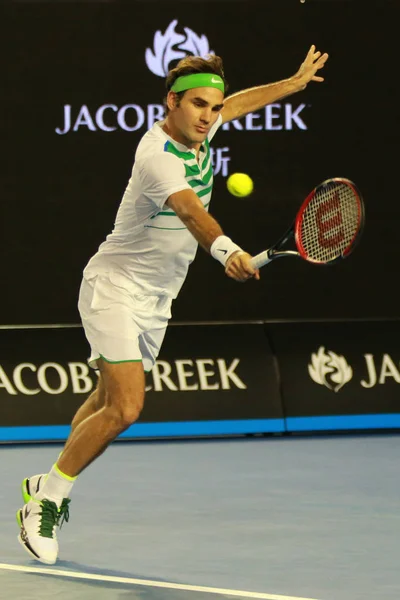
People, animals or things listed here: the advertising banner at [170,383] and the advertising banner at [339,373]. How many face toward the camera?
2

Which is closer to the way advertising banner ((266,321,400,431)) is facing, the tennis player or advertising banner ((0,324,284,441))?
the tennis player

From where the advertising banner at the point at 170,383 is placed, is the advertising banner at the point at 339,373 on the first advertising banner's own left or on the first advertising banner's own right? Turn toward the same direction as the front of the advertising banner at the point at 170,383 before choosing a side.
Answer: on the first advertising banner's own left

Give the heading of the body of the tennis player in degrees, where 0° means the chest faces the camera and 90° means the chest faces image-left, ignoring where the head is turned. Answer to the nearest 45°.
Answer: approximately 315°

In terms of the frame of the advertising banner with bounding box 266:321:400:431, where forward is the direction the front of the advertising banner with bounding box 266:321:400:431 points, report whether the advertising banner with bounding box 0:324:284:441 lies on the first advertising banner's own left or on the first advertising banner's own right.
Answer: on the first advertising banner's own right

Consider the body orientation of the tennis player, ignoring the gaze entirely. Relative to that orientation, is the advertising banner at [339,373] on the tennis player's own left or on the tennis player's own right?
on the tennis player's own left

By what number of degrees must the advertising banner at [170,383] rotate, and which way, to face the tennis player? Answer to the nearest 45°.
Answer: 0° — it already faces them

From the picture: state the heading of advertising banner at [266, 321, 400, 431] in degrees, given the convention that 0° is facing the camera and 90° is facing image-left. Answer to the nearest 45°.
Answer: approximately 0°
